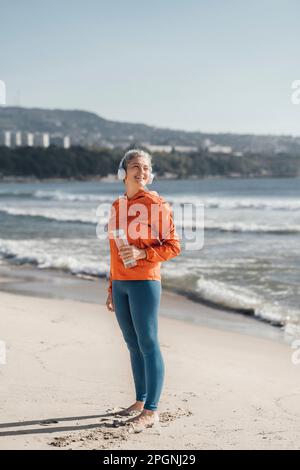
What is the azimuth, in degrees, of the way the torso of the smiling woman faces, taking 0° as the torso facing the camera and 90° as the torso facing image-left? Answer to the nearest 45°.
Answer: approximately 45°

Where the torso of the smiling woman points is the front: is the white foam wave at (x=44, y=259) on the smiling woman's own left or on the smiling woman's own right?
on the smiling woman's own right

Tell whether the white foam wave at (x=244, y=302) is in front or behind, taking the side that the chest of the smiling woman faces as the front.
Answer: behind
